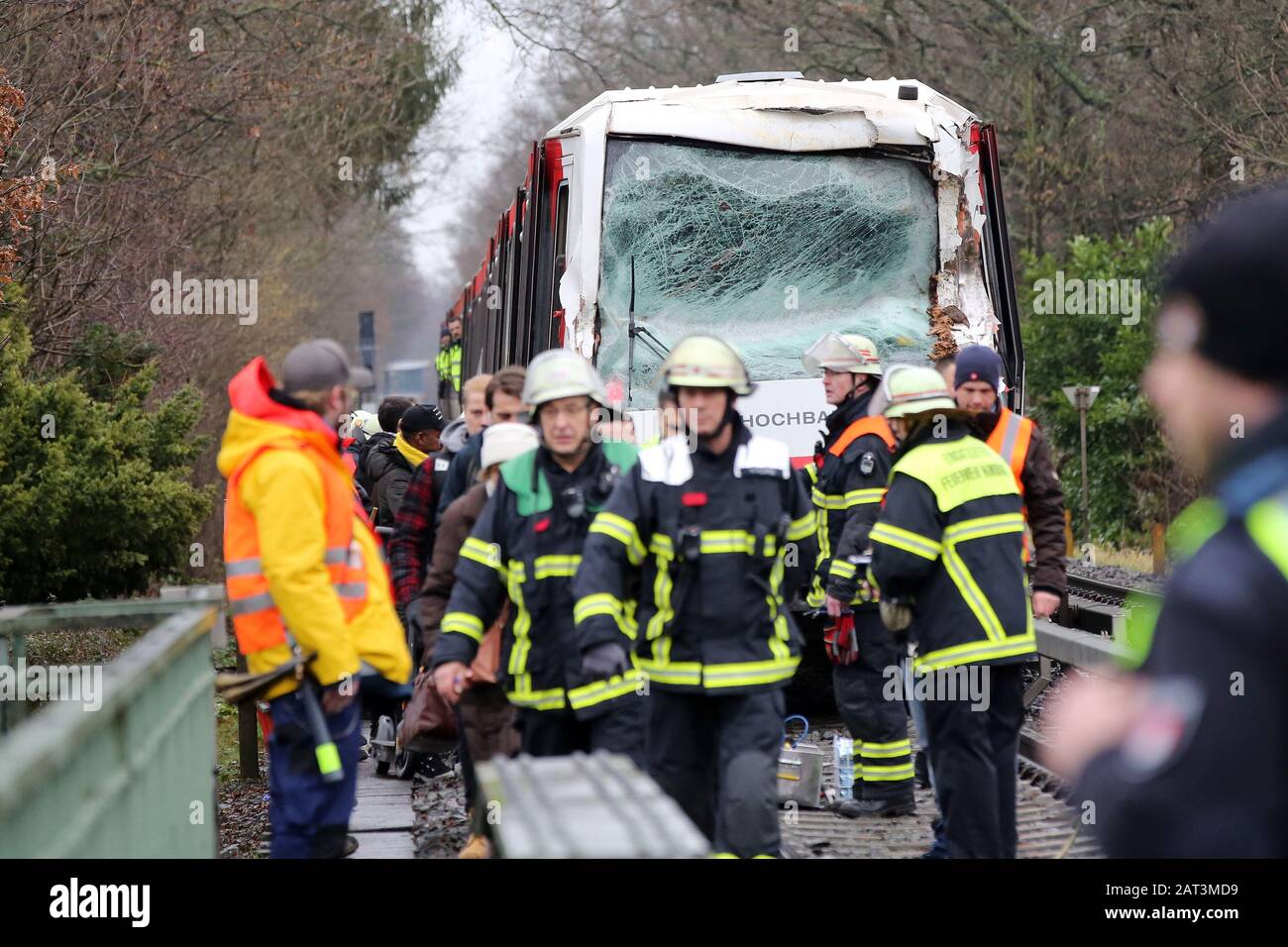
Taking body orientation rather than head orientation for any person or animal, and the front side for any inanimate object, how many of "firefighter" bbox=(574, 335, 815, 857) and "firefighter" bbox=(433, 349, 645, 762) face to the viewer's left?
0

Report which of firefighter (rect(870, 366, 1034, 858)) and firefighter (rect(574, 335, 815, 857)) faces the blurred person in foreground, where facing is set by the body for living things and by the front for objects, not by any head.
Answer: firefighter (rect(574, 335, 815, 857))

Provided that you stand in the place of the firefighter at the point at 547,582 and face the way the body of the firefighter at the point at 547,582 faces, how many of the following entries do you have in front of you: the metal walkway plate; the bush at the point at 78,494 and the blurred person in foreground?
2

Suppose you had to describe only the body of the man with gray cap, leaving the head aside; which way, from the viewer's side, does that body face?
to the viewer's right

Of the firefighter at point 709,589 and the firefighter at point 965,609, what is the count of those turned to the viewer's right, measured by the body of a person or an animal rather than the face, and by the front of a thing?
0

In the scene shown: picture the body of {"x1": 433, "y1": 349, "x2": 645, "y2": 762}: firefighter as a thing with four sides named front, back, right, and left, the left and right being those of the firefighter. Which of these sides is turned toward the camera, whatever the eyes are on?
front

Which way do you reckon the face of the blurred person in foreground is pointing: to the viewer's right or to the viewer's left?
to the viewer's left

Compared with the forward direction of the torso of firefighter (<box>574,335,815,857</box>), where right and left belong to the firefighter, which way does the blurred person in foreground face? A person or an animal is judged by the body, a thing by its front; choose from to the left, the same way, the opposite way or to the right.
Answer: to the right

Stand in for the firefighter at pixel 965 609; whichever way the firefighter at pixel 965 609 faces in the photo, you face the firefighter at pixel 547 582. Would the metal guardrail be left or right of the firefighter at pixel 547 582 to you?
left

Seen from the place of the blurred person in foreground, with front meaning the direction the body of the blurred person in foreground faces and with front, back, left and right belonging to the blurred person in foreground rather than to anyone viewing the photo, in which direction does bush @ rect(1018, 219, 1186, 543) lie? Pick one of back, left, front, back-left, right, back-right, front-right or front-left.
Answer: right

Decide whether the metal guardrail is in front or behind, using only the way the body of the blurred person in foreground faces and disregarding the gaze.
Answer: in front

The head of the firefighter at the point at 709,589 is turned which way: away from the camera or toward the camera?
toward the camera

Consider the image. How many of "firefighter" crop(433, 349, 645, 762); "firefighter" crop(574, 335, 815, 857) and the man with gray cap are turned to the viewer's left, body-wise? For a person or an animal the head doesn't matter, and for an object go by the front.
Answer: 0

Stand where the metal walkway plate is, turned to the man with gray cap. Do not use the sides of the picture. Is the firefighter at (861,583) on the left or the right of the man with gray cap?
right

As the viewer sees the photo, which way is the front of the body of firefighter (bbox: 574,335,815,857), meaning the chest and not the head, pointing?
toward the camera
